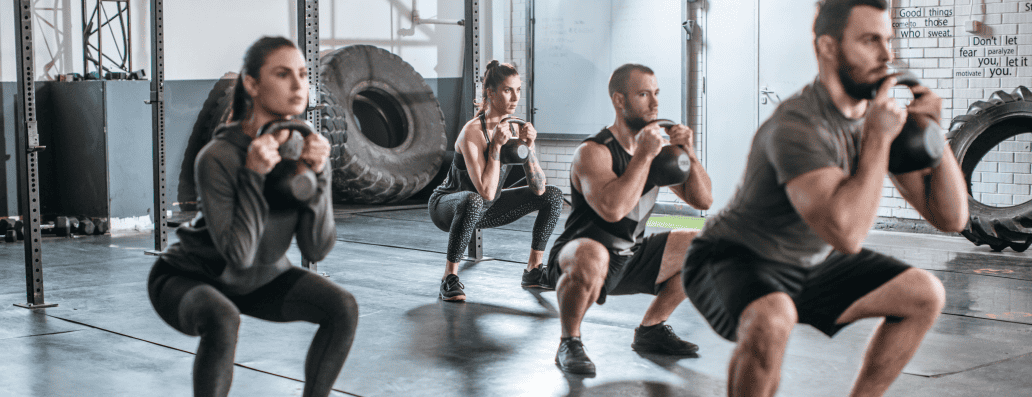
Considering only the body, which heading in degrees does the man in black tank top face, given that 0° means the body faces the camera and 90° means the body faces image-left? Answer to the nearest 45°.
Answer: approximately 315°

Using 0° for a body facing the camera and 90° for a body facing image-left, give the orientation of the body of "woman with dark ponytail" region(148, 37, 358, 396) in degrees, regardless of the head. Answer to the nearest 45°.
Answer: approximately 315°

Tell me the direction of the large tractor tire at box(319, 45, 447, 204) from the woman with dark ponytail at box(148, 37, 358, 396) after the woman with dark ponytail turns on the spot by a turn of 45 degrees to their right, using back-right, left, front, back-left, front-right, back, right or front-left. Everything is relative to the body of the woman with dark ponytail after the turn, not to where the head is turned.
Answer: back

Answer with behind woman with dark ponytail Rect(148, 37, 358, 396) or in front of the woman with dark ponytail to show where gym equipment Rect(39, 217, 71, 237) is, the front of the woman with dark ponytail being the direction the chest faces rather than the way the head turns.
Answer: behind

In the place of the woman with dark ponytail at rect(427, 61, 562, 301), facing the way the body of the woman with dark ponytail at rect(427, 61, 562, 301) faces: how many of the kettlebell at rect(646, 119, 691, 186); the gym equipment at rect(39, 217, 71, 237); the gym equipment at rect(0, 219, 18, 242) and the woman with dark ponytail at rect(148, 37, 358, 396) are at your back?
2

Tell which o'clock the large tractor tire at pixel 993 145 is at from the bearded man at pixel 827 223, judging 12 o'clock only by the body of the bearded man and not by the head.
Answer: The large tractor tire is roughly at 8 o'clock from the bearded man.

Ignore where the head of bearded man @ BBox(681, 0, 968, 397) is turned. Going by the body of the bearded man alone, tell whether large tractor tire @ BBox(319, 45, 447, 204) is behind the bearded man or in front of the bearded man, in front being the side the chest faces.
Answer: behind
